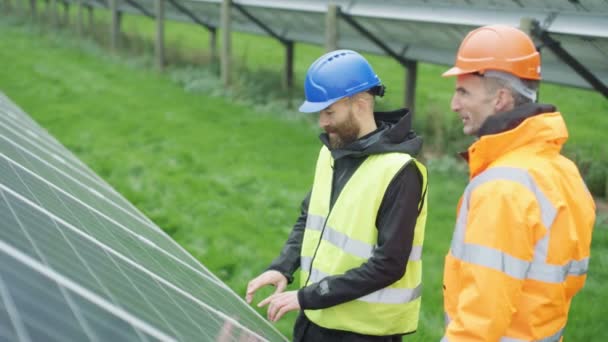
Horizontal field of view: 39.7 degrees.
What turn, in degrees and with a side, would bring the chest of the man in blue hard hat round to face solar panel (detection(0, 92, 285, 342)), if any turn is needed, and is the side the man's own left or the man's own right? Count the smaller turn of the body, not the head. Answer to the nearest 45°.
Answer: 0° — they already face it

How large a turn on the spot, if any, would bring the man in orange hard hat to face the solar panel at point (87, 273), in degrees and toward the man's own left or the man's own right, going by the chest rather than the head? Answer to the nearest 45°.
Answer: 0° — they already face it

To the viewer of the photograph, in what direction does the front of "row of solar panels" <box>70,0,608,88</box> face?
facing away from the viewer and to the right of the viewer

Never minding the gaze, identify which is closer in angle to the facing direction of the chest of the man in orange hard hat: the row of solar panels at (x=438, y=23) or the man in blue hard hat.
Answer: the man in blue hard hat

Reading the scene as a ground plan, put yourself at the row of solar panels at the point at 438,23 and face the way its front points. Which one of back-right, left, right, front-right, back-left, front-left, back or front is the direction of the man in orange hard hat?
back-right

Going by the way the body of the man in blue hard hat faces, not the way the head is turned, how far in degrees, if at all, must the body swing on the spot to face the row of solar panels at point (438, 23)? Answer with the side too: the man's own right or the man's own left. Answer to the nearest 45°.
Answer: approximately 135° to the man's own right

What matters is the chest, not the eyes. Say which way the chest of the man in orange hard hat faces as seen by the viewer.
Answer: to the viewer's left

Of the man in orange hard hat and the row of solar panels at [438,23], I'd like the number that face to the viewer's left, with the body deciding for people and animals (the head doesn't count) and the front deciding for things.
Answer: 1

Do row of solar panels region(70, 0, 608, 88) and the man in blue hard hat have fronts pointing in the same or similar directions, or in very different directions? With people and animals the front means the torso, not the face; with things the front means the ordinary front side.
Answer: very different directions

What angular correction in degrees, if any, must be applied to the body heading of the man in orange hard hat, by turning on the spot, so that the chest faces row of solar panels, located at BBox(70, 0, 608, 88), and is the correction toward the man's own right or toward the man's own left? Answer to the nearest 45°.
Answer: approximately 90° to the man's own right

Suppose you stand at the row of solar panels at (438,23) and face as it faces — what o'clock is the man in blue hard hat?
The man in blue hard hat is roughly at 5 o'clock from the row of solar panels.

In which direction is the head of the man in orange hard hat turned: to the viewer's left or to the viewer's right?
to the viewer's left
